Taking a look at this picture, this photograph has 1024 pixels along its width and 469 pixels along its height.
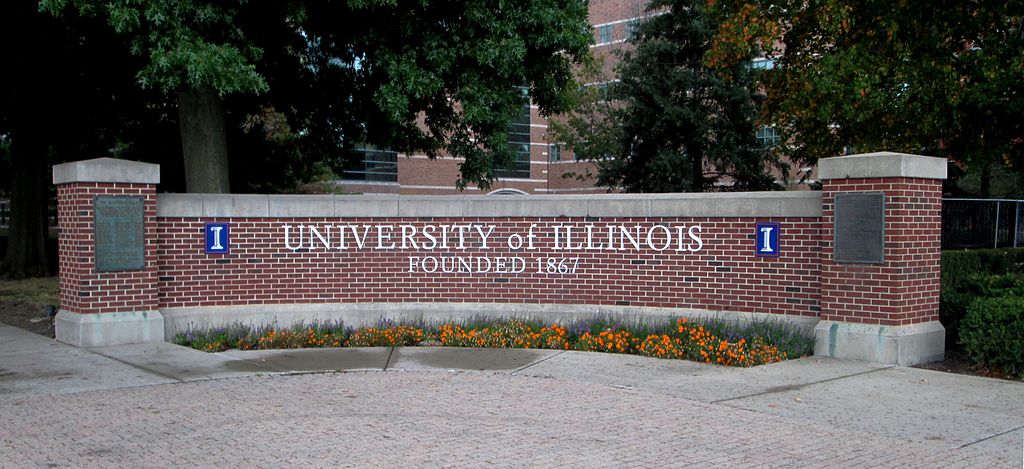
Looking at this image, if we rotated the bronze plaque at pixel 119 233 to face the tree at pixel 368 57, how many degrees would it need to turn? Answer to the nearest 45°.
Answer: approximately 135° to its left

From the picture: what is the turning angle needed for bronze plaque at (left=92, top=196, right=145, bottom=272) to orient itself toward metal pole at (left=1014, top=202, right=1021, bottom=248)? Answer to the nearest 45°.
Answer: approximately 90° to its left

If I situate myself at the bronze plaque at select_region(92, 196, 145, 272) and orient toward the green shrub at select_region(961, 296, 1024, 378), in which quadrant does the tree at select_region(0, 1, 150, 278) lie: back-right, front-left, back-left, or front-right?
back-left

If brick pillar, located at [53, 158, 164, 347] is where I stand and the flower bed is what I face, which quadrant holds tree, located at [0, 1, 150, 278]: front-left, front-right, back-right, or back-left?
back-left

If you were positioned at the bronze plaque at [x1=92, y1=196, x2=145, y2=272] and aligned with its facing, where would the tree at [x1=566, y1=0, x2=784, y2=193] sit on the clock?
The tree is roughly at 8 o'clock from the bronze plaque.

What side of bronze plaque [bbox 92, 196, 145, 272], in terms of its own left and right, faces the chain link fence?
left

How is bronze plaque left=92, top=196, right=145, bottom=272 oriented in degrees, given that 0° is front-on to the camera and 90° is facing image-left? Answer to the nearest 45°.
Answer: approximately 0°

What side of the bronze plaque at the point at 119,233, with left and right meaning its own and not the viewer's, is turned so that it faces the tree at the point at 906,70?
left

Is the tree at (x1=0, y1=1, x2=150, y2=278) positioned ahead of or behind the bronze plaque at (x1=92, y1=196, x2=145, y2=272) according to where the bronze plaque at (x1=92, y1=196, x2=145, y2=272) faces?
behind

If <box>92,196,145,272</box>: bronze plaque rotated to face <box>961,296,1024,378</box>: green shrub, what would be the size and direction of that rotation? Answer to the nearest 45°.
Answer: approximately 45° to its left

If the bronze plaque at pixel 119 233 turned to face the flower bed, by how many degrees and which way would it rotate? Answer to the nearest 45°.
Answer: approximately 45° to its left
